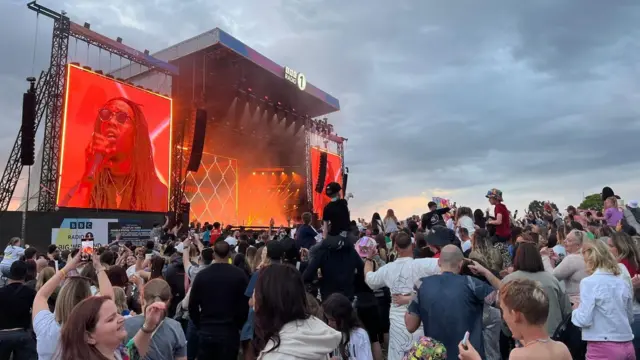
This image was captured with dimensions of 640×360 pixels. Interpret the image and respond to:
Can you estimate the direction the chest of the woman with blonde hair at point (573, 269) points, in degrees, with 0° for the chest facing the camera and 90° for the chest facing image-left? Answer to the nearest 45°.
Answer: approximately 90°

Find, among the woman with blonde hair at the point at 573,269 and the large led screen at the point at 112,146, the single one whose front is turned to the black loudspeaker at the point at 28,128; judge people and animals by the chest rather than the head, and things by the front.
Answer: the woman with blonde hair

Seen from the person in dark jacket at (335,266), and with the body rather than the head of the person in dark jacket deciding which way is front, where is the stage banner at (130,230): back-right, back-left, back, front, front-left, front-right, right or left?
front-left

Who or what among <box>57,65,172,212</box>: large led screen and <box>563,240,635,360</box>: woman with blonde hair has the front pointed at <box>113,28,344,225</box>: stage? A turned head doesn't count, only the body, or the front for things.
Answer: the woman with blonde hair

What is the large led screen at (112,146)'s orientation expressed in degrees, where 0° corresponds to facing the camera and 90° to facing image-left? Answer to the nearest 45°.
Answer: approximately 315°

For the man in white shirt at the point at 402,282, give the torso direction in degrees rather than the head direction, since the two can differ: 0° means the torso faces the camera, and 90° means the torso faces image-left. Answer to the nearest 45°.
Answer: approximately 180°

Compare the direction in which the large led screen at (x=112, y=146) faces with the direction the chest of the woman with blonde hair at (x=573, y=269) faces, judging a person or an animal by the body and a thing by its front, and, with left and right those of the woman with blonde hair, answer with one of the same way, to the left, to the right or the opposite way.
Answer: the opposite way

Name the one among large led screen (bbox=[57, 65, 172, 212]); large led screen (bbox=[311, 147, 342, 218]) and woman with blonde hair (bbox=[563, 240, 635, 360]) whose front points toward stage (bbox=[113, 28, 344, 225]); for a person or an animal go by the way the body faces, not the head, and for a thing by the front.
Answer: the woman with blonde hair

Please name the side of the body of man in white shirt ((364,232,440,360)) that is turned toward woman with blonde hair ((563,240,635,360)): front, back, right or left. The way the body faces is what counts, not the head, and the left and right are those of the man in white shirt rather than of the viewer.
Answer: right

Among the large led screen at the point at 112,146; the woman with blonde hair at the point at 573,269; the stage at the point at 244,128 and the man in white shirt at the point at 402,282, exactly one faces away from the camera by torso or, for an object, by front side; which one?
the man in white shirt

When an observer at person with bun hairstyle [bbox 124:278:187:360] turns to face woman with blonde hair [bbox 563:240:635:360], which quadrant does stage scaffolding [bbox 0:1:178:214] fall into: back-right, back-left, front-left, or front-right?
back-left

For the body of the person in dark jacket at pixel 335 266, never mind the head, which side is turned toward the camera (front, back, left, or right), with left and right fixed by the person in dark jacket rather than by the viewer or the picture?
back

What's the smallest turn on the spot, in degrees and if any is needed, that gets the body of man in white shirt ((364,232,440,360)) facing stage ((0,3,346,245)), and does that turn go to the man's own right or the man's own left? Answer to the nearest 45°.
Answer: approximately 45° to the man's own left

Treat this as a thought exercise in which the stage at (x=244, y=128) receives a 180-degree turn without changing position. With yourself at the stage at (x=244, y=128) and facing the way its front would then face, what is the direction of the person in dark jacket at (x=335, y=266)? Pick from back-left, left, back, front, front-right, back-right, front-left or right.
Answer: back-left

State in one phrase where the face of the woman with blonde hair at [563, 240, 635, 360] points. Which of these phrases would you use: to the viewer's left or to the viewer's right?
to the viewer's left

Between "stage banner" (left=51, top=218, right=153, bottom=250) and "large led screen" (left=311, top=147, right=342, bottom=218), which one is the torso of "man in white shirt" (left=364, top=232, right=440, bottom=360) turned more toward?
the large led screen

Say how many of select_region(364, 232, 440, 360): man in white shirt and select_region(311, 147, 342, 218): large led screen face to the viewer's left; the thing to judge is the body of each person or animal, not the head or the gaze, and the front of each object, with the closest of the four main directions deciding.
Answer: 0
